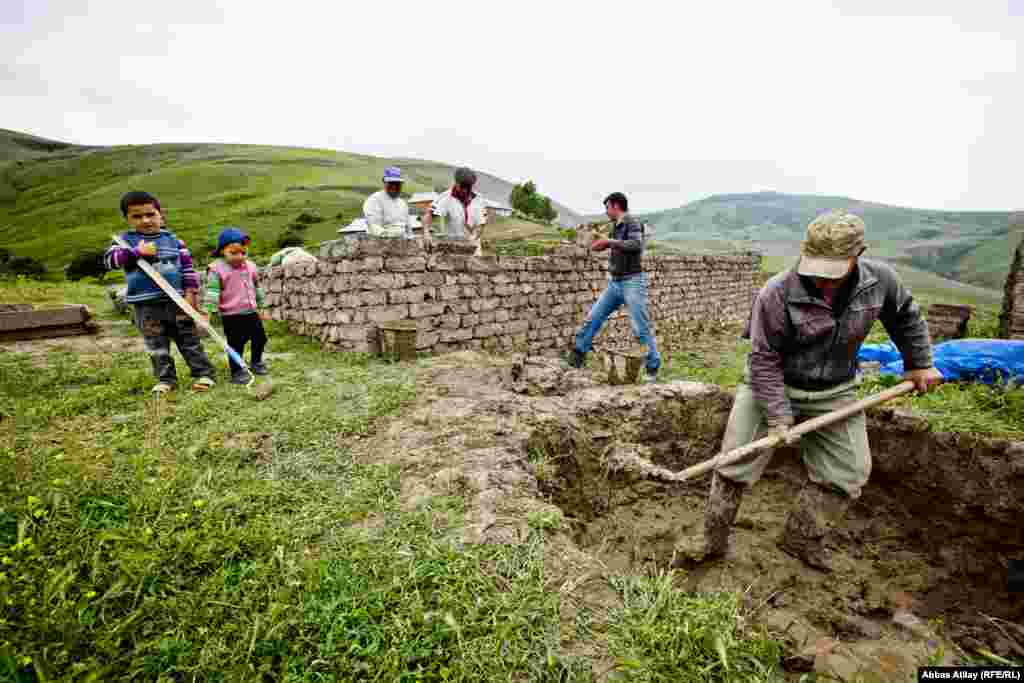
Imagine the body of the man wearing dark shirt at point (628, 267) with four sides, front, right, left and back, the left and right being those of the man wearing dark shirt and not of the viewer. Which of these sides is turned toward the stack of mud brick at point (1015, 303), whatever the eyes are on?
back

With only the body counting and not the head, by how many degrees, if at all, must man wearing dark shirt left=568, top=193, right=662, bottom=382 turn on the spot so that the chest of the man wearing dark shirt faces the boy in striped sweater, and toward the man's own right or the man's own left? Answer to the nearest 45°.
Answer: approximately 45° to the man's own left

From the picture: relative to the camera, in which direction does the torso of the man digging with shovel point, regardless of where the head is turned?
toward the camera

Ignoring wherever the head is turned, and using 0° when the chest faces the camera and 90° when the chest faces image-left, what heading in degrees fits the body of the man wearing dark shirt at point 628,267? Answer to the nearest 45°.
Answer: approximately 90°

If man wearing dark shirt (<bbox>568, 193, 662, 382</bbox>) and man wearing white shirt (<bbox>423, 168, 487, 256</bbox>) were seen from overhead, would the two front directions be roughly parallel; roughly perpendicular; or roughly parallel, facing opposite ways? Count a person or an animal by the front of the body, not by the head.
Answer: roughly perpendicular

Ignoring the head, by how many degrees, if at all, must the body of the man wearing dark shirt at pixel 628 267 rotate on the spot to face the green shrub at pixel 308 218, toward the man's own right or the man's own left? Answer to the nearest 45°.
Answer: approximately 45° to the man's own right

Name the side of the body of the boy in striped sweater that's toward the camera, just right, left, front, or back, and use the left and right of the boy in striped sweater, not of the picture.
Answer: front

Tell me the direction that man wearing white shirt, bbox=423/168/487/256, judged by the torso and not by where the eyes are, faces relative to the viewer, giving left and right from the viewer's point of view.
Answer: facing the viewer

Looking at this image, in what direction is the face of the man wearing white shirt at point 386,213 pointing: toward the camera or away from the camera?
toward the camera

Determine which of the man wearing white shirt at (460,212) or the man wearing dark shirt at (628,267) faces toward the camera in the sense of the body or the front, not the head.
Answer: the man wearing white shirt

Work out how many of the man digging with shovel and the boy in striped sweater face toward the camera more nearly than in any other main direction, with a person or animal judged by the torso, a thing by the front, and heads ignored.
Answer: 2

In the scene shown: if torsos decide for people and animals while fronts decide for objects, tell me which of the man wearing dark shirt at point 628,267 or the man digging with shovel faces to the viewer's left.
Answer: the man wearing dark shirt

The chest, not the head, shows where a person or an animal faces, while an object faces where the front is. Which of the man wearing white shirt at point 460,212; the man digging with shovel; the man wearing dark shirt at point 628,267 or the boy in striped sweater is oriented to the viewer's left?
the man wearing dark shirt

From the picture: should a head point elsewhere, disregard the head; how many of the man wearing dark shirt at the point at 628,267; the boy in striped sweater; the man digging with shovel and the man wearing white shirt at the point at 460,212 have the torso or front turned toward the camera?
3

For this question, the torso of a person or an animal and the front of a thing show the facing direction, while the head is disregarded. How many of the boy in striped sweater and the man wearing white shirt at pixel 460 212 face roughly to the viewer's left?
0
